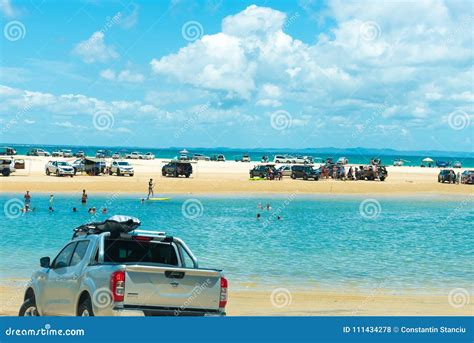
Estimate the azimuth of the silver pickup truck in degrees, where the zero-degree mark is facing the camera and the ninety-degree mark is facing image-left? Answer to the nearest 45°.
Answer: approximately 135°
